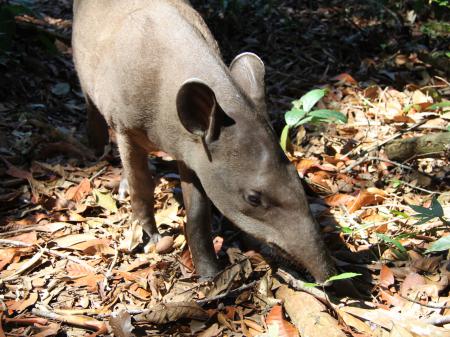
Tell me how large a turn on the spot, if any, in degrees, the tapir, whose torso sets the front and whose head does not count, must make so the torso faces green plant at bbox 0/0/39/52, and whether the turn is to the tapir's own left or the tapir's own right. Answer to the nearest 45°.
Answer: approximately 180°

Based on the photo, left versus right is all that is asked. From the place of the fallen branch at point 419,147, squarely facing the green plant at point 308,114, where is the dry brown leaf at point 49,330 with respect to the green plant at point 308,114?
left

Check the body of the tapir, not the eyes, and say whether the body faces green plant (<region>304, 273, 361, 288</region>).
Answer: yes

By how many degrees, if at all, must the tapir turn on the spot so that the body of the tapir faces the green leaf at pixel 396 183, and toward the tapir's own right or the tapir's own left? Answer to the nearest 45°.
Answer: approximately 90° to the tapir's own left

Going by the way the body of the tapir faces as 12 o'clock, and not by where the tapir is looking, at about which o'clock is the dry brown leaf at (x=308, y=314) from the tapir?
The dry brown leaf is roughly at 12 o'clock from the tapir.

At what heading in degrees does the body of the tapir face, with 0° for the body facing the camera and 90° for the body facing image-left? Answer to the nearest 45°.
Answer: approximately 315°

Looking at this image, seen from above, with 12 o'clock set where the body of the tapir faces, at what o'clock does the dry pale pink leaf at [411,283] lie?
The dry pale pink leaf is roughly at 11 o'clock from the tapir.

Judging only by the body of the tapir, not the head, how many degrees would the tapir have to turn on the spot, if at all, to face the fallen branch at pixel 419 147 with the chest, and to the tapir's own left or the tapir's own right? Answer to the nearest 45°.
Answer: approximately 90° to the tapir's own left

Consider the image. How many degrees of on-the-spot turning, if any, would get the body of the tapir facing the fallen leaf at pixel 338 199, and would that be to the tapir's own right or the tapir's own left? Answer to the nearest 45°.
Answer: approximately 90° to the tapir's own left

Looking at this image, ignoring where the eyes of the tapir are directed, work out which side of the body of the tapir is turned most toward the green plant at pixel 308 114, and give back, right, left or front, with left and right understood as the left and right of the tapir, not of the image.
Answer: left
